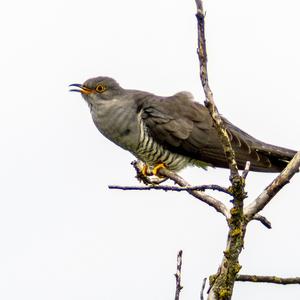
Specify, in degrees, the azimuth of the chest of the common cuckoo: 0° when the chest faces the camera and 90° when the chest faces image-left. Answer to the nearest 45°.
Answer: approximately 90°

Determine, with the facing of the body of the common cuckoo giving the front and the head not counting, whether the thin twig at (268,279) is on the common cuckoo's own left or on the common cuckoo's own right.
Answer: on the common cuckoo's own left
